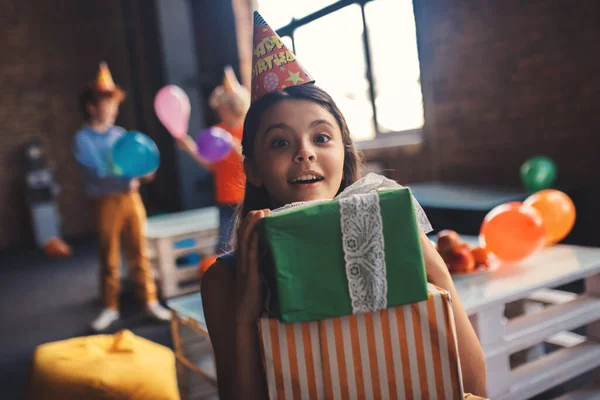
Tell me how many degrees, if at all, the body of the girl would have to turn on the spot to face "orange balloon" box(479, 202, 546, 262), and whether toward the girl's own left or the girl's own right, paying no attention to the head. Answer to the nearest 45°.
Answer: approximately 135° to the girl's own left

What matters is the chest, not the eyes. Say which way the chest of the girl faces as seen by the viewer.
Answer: toward the camera

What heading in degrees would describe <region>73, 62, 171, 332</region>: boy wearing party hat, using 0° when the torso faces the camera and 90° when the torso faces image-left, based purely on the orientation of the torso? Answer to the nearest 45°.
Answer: approximately 315°

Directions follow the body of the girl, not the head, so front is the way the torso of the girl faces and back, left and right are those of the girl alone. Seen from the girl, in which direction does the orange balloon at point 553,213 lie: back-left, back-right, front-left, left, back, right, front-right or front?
back-left

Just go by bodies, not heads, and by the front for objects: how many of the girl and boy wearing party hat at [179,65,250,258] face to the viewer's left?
1

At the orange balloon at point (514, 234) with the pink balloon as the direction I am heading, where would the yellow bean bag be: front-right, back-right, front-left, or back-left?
front-left

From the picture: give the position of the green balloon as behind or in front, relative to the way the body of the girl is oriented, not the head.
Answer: behind

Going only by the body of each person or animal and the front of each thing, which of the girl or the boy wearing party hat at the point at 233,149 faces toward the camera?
the girl

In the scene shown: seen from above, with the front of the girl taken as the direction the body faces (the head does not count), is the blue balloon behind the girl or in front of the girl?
behind

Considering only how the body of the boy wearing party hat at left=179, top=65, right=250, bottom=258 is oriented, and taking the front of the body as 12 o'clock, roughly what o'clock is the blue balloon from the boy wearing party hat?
The blue balloon is roughly at 11 o'clock from the boy wearing party hat.

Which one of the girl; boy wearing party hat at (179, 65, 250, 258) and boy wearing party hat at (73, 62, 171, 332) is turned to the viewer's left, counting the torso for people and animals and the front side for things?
boy wearing party hat at (179, 65, 250, 258)

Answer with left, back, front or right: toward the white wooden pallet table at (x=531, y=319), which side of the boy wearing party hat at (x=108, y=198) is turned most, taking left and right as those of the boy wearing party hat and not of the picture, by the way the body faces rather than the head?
front

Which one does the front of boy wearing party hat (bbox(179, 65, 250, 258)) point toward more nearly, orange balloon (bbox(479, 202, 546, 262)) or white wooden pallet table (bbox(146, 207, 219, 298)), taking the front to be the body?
the white wooden pallet table
